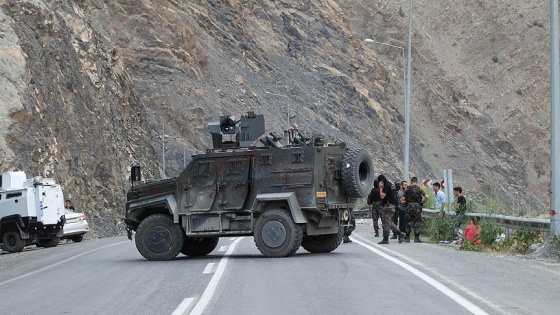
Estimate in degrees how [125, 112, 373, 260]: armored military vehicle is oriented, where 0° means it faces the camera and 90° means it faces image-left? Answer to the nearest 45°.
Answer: approximately 135°

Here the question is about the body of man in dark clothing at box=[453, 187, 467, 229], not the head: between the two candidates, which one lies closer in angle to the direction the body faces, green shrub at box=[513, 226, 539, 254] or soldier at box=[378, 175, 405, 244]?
the soldier

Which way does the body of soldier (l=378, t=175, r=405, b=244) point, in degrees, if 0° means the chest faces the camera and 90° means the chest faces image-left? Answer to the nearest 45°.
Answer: approximately 90°

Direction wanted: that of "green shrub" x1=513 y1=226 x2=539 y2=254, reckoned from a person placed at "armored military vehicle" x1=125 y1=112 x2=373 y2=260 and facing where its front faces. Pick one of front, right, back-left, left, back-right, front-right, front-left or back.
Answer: back-right

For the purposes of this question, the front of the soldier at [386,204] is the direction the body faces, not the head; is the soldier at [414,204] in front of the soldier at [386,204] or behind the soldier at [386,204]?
behind

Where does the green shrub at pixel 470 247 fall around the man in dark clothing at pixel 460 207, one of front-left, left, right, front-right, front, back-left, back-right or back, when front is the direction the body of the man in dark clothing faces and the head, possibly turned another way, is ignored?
left

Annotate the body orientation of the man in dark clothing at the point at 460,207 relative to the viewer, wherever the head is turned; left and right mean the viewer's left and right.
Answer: facing to the left of the viewer
